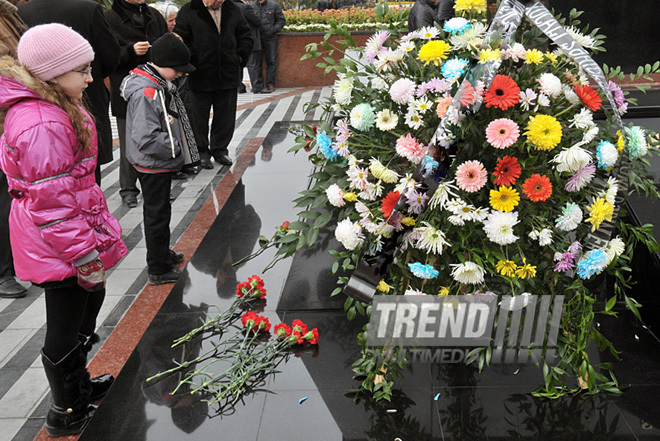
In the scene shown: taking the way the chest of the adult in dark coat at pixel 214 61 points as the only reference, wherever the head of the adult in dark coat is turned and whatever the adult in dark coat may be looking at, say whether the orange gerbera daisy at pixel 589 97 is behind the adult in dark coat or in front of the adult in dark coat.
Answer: in front

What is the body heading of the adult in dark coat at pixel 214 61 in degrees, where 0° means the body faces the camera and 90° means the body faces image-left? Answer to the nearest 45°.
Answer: approximately 0°

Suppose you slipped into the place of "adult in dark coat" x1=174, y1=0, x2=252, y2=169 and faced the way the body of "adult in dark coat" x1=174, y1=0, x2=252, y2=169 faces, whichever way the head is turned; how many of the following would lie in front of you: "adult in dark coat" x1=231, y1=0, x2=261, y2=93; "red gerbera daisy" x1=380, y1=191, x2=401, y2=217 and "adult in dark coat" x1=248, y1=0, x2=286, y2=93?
1

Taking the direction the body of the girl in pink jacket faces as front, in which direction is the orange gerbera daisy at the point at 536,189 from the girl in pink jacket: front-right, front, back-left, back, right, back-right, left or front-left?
front-right

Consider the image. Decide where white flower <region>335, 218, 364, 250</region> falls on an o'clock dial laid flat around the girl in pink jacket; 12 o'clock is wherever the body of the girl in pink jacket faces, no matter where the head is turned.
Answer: The white flower is roughly at 1 o'clock from the girl in pink jacket.

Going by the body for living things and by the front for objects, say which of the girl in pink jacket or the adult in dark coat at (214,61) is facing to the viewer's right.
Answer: the girl in pink jacket

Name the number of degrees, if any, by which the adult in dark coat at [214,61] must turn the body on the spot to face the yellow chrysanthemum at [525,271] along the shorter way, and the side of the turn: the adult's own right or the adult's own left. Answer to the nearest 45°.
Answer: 0° — they already face it

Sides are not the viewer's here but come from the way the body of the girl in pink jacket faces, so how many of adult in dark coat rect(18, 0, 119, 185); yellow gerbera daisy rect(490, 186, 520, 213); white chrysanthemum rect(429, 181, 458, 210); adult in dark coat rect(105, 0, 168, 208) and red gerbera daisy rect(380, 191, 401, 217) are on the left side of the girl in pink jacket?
2

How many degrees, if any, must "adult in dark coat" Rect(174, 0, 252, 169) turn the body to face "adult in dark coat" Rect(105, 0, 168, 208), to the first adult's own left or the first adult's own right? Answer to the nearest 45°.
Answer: approximately 45° to the first adult's own right

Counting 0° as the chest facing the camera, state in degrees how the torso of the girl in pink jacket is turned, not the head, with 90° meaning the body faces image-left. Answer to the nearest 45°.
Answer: approximately 270°

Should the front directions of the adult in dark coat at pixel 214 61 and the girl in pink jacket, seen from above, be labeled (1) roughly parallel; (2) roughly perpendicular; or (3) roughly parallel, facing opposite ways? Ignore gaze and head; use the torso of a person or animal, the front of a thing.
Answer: roughly perpendicular

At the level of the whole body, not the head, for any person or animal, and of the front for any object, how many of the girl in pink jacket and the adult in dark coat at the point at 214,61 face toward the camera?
1

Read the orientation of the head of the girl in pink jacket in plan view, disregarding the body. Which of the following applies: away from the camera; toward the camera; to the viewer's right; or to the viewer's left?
to the viewer's right

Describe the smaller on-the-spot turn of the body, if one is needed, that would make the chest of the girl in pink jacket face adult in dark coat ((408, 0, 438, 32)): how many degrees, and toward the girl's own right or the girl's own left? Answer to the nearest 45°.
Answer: approximately 45° to the girl's own left

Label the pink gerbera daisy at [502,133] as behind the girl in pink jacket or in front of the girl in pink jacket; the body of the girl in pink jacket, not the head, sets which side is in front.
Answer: in front
